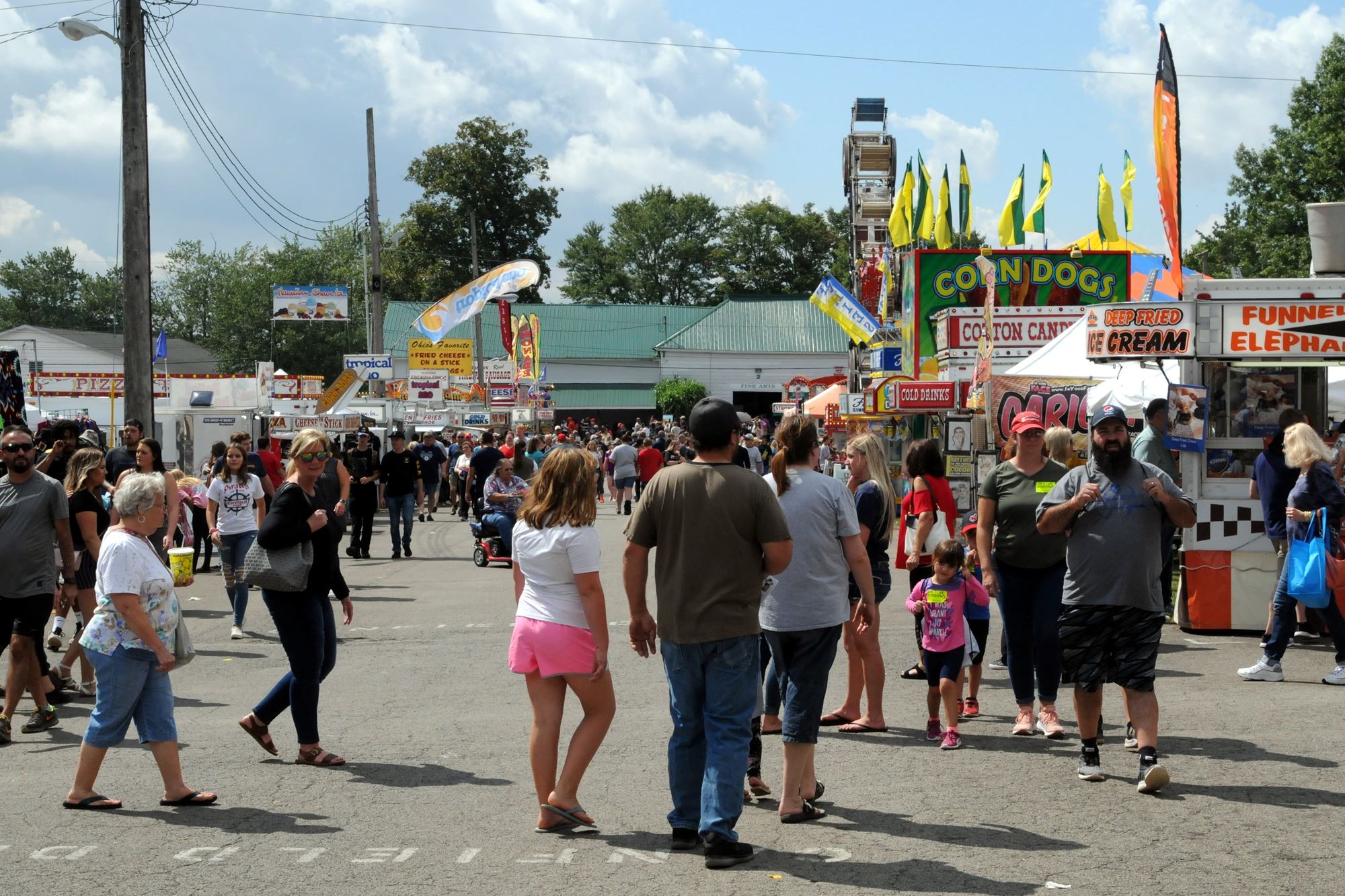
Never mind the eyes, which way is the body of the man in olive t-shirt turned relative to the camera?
away from the camera

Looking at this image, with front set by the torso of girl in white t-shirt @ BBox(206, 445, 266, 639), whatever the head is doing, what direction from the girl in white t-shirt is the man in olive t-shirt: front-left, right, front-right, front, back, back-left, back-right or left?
front

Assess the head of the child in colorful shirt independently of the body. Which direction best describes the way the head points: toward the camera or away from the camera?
toward the camera

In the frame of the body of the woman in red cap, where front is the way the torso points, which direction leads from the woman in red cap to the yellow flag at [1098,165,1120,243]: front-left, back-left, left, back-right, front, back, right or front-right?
back

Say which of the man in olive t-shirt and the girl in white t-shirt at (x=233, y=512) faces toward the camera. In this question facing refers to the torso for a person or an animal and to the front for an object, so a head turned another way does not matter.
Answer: the girl in white t-shirt

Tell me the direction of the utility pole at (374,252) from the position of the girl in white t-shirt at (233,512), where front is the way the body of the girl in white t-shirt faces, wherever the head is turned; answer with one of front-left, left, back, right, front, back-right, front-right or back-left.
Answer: back

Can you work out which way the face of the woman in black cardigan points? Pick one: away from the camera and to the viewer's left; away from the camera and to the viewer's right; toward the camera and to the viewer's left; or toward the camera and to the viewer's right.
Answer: toward the camera and to the viewer's right

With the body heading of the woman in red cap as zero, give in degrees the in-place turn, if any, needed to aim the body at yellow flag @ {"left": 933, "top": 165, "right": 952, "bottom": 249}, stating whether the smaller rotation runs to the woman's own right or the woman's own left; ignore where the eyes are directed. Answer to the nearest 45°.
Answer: approximately 180°

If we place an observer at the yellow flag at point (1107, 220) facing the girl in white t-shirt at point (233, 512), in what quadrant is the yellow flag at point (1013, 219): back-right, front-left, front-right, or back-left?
front-right

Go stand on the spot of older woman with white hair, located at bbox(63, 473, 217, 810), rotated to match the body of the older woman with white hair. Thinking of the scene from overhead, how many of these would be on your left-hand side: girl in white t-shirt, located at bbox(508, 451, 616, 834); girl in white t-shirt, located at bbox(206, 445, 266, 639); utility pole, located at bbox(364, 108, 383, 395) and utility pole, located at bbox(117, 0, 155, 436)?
3

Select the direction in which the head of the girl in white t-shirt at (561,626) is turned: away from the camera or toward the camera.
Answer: away from the camera

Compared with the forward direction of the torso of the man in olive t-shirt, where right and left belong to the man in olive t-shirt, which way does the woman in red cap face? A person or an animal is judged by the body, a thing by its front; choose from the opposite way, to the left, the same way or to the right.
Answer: the opposite way

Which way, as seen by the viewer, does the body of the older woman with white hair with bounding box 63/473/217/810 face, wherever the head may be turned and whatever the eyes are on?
to the viewer's right

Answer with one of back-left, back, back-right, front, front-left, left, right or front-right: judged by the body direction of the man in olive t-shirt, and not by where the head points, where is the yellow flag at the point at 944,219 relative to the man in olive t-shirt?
front

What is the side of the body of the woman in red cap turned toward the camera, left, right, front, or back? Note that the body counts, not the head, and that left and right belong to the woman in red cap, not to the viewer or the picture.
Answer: front

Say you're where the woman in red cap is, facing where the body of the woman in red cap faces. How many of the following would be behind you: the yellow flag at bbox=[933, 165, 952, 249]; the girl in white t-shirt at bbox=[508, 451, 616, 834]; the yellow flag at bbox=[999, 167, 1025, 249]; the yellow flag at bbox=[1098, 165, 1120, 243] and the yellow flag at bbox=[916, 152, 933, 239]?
4
